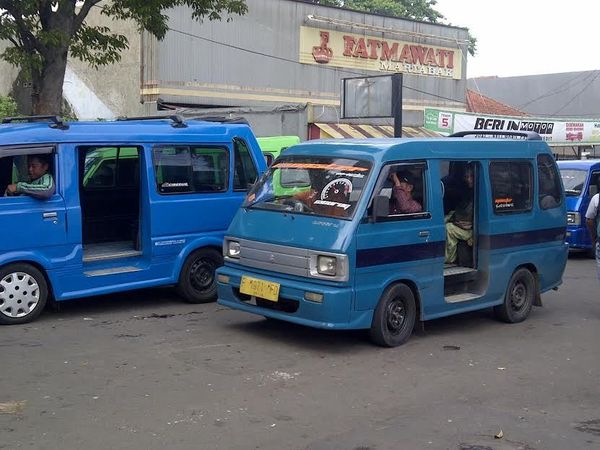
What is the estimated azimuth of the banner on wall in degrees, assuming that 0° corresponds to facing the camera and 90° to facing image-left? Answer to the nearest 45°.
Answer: approximately 0°

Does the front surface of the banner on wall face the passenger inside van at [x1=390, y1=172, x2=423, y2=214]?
yes

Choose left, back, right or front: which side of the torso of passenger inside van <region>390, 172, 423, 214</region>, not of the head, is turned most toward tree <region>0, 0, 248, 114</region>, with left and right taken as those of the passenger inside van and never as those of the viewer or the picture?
right

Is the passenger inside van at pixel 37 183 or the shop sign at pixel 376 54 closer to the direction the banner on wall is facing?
the passenger inside van

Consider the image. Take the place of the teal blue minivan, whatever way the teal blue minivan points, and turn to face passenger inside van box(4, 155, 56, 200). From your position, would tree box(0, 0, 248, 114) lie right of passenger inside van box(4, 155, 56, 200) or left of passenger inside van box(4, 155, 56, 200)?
right

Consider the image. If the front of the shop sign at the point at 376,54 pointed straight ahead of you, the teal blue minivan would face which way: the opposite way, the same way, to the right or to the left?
to the right

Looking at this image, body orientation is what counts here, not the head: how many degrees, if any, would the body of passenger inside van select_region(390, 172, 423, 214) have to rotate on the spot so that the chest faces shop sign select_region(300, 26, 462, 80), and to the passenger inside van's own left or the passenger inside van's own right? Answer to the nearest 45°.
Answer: approximately 135° to the passenger inside van's own right
